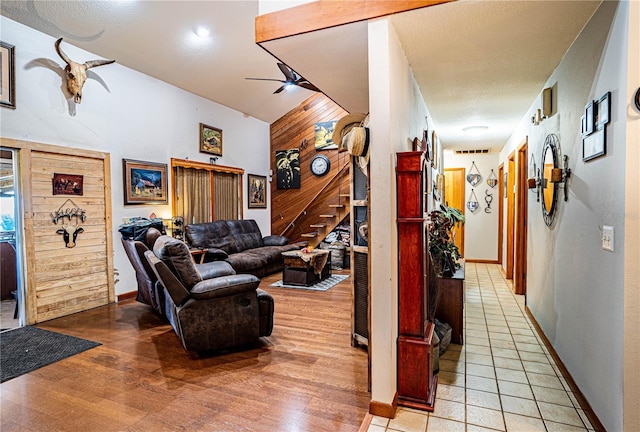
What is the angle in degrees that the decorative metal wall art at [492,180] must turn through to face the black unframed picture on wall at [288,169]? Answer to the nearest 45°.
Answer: approximately 90° to its right

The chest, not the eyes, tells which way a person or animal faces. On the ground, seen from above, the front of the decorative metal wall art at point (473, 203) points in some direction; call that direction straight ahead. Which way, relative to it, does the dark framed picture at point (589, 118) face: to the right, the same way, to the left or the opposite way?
to the right

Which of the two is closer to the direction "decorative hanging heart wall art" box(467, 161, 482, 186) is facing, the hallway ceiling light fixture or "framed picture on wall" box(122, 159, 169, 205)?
the hallway ceiling light fixture

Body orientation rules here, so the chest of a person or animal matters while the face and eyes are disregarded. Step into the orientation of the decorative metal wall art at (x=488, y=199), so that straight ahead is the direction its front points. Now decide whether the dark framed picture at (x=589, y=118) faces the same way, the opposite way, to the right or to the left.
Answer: to the right

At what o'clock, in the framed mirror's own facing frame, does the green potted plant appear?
The green potted plant is roughly at 11 o'clock from the framed mirror.

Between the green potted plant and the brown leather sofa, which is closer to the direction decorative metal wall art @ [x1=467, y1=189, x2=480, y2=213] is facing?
the green potted plant

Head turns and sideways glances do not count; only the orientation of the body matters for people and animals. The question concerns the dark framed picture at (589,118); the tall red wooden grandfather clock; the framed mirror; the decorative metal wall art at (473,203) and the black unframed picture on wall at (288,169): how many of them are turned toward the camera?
2

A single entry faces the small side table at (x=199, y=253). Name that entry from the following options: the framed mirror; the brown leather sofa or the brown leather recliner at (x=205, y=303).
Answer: the framed mirror

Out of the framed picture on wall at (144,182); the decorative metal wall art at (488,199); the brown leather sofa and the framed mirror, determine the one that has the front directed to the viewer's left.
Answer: the framed mirror

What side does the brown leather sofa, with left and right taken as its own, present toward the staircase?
left
